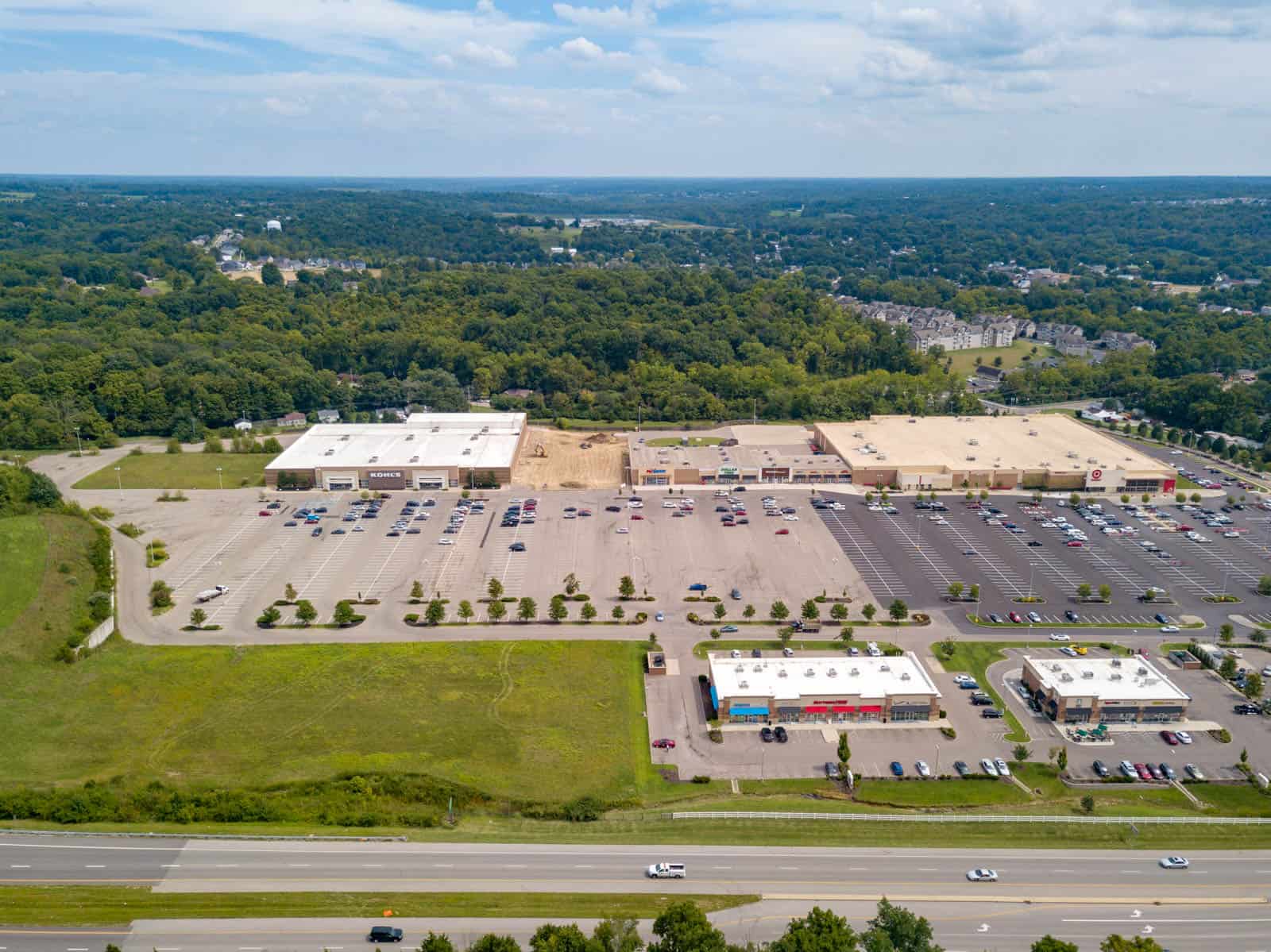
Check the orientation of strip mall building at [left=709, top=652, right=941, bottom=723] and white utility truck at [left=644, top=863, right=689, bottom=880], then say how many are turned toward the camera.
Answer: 1

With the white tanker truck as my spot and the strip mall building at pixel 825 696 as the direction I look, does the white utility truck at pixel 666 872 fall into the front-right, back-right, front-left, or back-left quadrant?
front-right

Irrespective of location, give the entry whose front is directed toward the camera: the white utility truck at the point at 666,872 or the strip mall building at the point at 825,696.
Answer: the strip mall building

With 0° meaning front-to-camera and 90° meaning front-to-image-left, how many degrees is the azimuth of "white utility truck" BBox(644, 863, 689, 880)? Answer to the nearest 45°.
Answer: approximately 90°

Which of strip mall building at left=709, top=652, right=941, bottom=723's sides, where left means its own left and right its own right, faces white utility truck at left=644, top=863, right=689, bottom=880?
front

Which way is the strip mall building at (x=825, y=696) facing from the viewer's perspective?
toward the camera

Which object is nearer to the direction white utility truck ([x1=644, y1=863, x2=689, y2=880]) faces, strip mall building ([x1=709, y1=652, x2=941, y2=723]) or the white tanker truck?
the white tanker truck

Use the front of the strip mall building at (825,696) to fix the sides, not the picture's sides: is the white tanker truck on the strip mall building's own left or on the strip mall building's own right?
on the strip mall building's own right

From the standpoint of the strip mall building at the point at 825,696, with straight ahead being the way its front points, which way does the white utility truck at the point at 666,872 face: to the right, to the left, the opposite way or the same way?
to the right
